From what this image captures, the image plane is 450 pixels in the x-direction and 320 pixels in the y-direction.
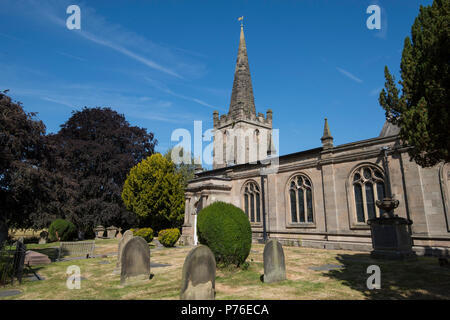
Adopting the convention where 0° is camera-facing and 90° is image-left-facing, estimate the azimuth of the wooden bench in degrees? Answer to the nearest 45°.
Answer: approximately 0°

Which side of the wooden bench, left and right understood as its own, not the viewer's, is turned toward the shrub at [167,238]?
left

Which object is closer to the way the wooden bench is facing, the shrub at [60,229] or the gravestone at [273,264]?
the gravestone

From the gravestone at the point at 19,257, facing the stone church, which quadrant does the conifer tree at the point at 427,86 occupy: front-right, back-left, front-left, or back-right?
front-right

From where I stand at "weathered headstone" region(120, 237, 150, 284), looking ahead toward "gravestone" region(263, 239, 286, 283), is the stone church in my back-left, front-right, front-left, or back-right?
front-left

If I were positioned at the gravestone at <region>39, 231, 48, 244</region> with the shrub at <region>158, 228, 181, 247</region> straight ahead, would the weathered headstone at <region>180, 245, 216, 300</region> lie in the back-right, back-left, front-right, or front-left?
front-right

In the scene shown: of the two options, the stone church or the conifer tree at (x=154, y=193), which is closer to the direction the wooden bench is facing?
the stone church

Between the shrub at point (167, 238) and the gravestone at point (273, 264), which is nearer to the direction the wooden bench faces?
the gravestone

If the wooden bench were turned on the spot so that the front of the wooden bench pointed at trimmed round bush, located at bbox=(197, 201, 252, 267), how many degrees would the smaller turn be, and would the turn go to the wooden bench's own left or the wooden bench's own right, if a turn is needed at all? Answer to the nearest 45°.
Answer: approximately 45° to the wooden bench's own left

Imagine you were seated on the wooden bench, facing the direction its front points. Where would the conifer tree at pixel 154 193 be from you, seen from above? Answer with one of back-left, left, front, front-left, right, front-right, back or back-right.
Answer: back-left

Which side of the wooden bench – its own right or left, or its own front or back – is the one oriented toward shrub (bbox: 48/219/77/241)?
back

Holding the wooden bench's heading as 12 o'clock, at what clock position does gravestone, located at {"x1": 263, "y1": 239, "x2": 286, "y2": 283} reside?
The gravestone is roughly at 11 o'clock from the wooden bench.

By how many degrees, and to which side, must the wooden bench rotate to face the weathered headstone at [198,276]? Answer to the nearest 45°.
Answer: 0° — it already faces it

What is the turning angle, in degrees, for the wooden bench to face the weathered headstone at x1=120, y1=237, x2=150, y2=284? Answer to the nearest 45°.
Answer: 0° — it already faces it

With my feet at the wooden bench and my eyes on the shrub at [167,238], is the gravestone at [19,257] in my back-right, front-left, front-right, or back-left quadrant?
back-right
